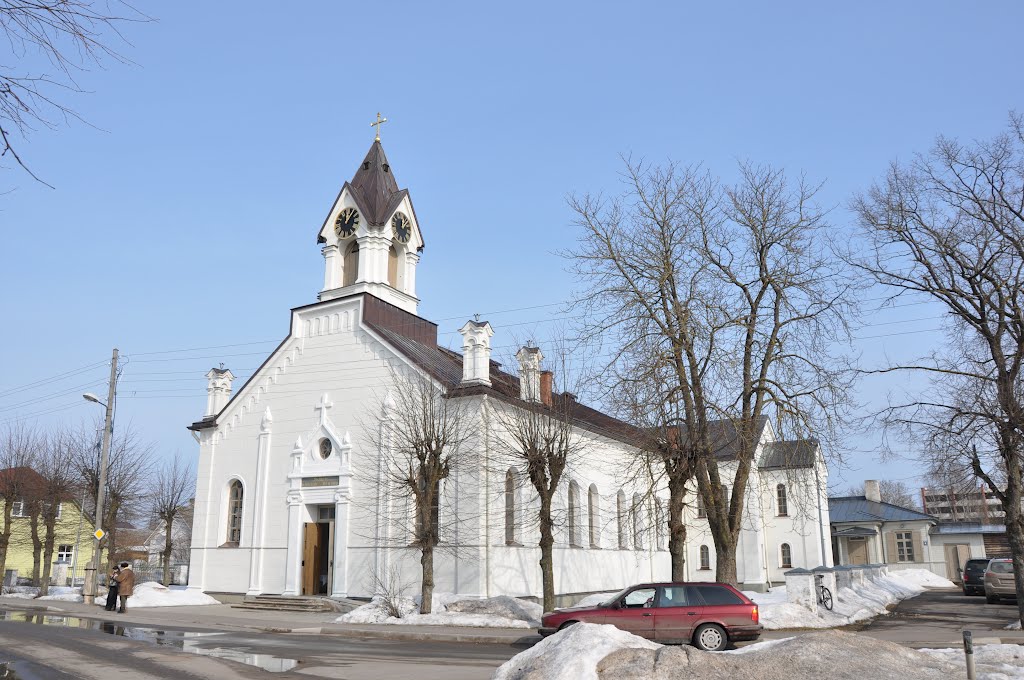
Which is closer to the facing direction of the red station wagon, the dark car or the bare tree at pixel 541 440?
the bare tree

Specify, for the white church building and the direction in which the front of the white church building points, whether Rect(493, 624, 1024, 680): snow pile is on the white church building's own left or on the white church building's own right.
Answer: on the white church building's own left

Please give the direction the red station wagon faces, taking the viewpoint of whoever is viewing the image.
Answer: facing to the left of the viewer

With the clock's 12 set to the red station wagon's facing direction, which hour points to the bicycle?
The bicycle is roughly at 4 o'clock from the red station wagon.

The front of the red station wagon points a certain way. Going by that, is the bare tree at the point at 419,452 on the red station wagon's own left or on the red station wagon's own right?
on the red station wagon's own right

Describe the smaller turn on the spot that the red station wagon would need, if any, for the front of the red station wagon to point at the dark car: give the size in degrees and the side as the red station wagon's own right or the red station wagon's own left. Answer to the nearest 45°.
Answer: approximately 135° to the red station wagon's own right

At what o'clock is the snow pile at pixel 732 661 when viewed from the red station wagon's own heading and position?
The snow pile is roughly at 9 o'clock from the red station wagon.

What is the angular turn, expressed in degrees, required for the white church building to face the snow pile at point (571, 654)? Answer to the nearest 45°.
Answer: approximately 45° to its left

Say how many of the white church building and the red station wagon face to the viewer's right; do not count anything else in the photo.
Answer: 0

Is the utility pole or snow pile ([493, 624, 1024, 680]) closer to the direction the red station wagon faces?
the utility pole

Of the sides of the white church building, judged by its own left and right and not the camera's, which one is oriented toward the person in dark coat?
front
